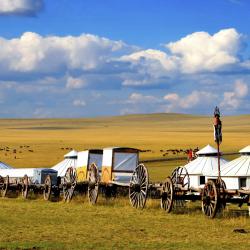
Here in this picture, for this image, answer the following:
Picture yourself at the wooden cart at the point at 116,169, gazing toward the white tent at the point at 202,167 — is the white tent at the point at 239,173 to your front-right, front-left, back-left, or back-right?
front-right

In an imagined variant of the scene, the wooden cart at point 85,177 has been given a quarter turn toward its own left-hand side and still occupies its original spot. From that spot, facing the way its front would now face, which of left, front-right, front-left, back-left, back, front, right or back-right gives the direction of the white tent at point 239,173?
front-left

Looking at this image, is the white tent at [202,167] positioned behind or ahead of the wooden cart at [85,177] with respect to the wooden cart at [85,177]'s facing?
behind
